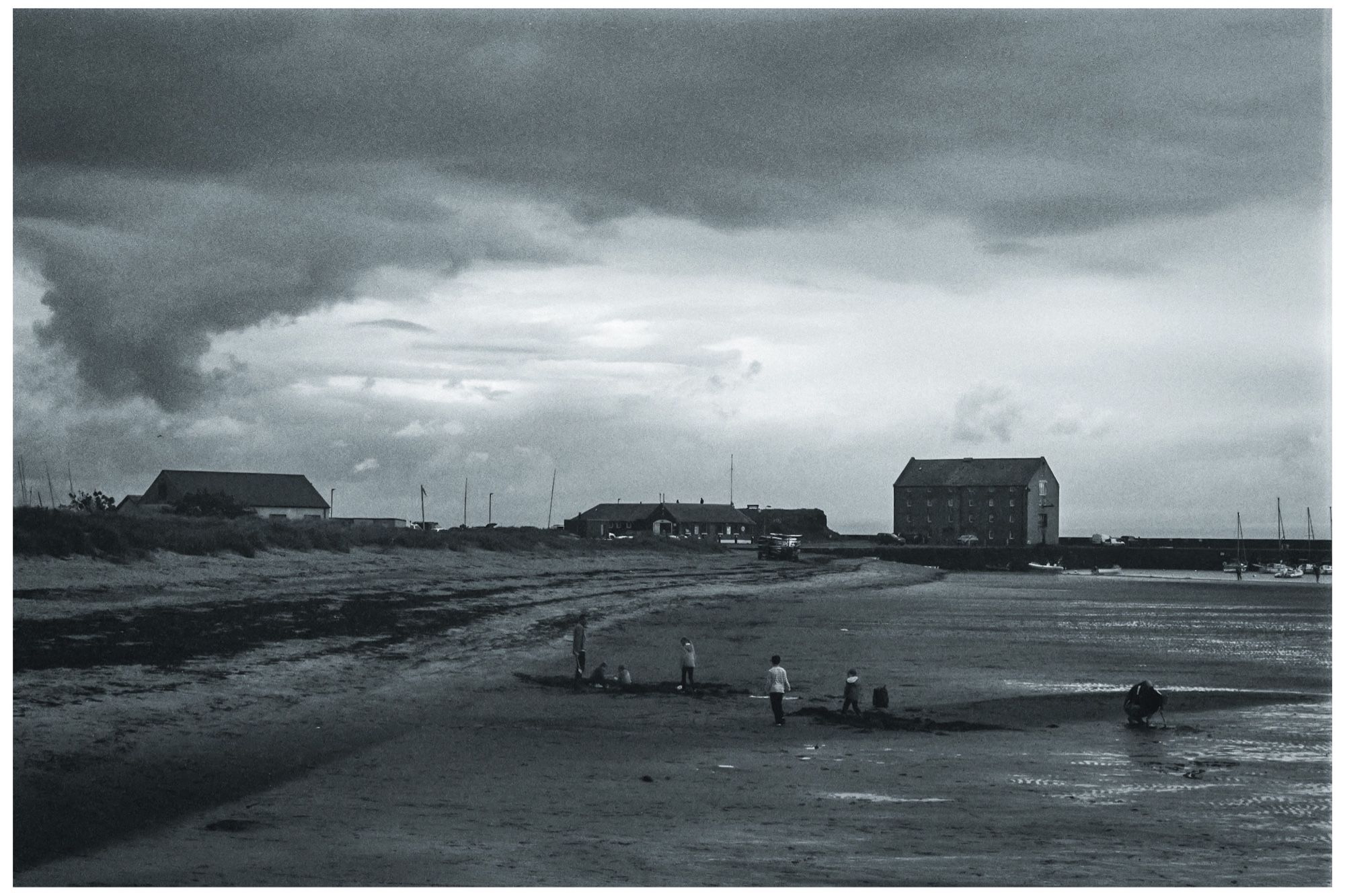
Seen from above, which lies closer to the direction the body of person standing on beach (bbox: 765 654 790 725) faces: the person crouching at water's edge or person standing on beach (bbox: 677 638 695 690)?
the person standing on beach

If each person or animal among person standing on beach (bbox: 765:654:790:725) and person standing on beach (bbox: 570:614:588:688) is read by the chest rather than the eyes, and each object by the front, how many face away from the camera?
1

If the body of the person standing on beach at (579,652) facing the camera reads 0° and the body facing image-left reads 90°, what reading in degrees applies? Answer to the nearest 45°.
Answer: approximately 270°

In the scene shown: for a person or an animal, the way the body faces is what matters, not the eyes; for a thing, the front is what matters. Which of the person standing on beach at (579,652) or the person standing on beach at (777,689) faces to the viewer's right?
the person standing on beach at (579,652)

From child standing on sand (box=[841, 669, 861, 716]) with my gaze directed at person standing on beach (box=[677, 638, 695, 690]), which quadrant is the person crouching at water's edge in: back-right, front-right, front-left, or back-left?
back-right

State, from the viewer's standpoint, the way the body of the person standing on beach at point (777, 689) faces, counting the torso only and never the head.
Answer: away from the camera

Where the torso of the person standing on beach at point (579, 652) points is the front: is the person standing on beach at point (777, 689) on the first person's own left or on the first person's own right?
on the first person's own right

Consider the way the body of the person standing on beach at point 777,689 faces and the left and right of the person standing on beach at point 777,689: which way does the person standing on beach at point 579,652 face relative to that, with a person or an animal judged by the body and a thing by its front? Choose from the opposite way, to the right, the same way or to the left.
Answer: to the right
